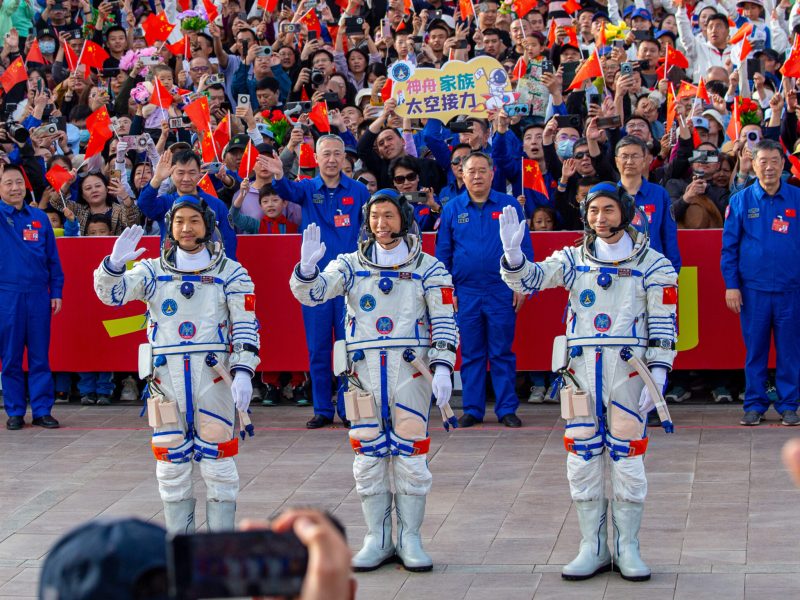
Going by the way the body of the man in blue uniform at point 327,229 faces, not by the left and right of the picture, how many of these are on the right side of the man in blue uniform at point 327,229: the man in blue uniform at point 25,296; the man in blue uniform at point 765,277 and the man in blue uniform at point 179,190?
2

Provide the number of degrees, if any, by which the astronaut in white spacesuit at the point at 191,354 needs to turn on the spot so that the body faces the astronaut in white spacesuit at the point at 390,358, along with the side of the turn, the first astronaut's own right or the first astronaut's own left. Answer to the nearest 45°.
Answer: approximately 90° to the first astronaut's own left

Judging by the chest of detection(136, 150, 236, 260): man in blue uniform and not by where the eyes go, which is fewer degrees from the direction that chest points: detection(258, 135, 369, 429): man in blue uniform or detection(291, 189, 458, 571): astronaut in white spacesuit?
the astronaut in white spacesuit

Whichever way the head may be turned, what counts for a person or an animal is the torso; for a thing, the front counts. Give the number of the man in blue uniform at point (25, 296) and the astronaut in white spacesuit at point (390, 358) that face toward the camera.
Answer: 2

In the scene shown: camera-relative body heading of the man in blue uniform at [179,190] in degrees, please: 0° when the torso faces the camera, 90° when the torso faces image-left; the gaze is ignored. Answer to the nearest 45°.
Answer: approximately 0°

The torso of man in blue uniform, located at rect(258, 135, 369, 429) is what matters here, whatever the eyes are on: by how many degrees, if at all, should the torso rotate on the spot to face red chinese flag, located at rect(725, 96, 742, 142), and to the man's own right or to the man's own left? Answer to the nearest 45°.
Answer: approximately 90° to the man's own left

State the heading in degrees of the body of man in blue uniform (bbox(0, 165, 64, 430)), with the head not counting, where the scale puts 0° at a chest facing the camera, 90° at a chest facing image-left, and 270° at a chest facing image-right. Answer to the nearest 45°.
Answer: approximately 0°

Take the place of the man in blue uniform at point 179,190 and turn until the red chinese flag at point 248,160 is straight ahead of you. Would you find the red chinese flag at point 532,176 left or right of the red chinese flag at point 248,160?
right
